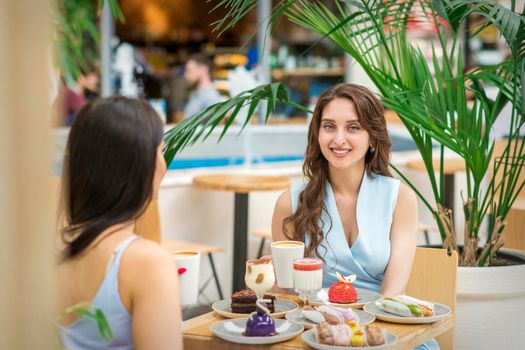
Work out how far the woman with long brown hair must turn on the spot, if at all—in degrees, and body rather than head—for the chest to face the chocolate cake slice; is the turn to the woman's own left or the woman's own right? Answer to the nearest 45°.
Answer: approximately 45° to the woman's own right

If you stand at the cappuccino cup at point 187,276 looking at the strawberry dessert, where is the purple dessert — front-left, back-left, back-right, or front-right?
front-right

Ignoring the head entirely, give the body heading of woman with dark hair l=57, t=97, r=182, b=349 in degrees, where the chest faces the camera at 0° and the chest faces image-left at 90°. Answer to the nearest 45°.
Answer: approximately 225°

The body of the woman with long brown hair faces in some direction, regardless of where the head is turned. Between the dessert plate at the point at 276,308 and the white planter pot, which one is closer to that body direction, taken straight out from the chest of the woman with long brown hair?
the dessert plate

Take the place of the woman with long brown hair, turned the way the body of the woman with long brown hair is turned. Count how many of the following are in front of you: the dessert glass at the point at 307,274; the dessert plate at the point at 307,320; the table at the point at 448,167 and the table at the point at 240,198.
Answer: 2

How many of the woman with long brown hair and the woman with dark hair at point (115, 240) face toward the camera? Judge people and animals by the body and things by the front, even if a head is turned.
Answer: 1

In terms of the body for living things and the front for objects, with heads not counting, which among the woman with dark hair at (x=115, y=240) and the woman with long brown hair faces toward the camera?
the woman with long brown hair

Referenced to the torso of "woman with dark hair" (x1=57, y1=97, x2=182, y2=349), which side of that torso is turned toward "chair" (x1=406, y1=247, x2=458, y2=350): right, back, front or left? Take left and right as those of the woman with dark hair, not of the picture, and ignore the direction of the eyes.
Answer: front

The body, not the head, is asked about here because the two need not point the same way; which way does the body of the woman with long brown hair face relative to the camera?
toward the camera

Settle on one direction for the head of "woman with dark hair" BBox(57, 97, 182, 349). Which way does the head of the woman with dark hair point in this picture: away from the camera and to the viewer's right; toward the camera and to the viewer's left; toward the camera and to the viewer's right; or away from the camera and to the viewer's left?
away from the camera and to the viewer's right

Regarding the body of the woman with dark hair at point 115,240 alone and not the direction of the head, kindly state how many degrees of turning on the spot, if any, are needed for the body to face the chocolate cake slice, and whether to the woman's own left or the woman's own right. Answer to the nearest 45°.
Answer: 0° — they already face it

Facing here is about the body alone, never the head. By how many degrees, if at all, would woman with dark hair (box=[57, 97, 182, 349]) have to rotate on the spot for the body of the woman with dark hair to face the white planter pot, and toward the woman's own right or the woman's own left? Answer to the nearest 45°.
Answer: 0° — they already face it

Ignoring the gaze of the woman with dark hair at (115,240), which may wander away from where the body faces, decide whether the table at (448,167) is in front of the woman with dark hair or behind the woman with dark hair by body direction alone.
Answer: in front
